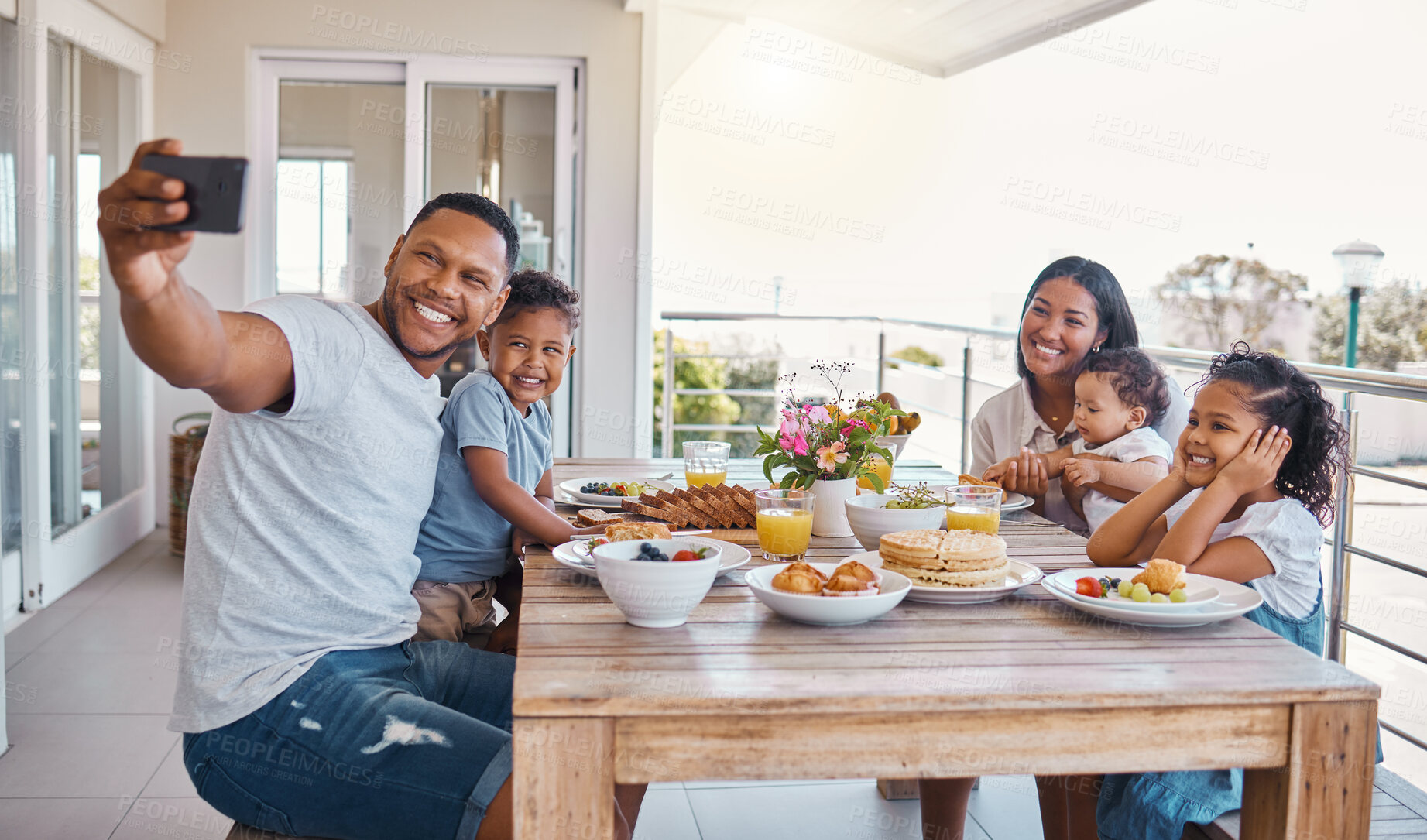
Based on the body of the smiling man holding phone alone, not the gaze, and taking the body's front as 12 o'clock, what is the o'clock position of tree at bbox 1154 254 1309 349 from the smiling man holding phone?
The tree is roughly at 9 o'clock from the smiling man holding phone.

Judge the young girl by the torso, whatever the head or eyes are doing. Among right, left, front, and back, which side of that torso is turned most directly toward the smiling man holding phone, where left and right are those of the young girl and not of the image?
front

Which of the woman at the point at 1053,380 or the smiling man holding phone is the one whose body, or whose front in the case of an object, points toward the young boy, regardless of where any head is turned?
the woman

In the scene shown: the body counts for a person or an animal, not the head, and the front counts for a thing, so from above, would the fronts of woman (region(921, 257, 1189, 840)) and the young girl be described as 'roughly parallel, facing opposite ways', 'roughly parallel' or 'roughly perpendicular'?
roughly parallel

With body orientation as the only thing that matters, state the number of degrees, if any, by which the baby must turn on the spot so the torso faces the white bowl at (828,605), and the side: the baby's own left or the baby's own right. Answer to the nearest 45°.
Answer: approximately 45° to the baby's own left

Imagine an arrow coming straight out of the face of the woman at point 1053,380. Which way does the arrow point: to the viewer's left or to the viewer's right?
to the viewer's left

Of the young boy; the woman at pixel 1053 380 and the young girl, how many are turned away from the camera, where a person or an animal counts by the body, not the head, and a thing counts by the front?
0

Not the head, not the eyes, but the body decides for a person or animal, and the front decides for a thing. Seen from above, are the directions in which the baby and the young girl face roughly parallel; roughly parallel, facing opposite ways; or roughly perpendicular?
roughly parallel

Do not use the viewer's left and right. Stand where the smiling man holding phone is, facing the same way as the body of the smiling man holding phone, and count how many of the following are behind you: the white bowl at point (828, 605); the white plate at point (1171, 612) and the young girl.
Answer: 0

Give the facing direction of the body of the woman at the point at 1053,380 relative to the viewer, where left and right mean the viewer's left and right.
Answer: facing the viewer and to the left of the viewer

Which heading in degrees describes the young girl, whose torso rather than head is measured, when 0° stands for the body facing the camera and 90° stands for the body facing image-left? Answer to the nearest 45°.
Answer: approximately 45°

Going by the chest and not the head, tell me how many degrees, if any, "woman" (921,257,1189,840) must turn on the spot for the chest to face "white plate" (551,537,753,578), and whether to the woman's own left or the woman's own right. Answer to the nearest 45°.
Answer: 0° — they already face it

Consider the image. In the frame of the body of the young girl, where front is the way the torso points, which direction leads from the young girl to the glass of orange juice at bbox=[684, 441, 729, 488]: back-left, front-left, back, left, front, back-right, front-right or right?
front-right

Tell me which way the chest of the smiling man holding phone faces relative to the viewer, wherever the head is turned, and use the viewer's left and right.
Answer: facing the viewer and to the right of the viewer

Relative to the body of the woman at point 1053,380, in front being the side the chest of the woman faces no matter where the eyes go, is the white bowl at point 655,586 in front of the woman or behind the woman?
in front

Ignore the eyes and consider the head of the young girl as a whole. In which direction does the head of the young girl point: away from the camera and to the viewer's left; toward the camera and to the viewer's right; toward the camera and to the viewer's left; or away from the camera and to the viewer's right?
toward the camera and to the viewer's left

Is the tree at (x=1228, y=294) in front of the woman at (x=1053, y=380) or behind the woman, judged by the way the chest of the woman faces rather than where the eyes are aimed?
behind

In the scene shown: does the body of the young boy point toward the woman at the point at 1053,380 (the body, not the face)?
no

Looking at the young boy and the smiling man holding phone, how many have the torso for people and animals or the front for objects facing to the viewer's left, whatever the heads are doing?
0
